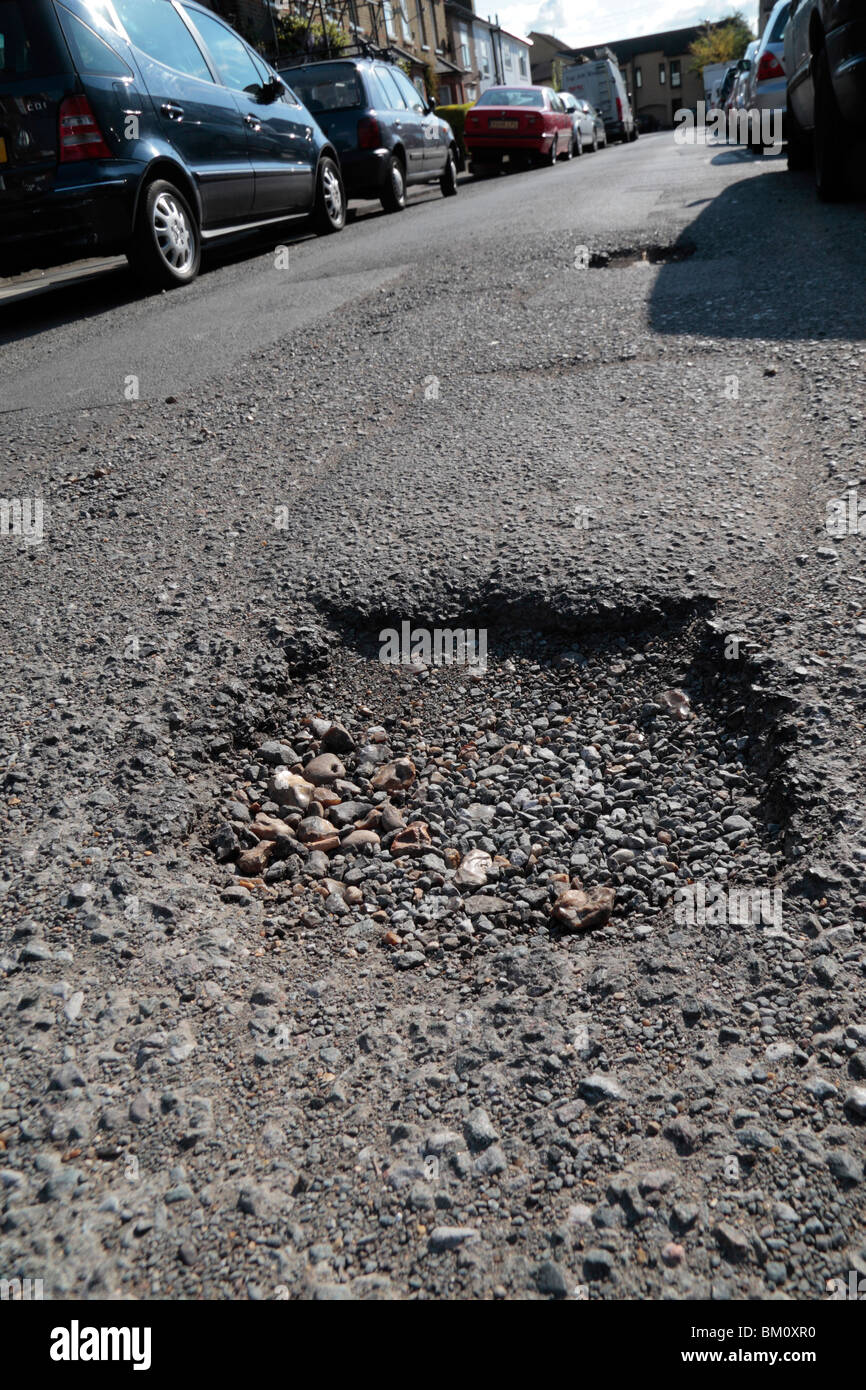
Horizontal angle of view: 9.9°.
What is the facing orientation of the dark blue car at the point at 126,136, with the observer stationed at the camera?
facing away from the viewer and to the right of the viewer

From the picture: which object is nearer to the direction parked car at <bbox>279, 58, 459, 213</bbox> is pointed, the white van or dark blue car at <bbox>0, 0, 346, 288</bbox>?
the white van

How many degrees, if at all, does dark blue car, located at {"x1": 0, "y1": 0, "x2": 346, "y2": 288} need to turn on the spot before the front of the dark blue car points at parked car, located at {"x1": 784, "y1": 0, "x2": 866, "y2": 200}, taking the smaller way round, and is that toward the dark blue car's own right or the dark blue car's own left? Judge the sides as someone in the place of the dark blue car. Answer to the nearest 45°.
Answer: approximately 45° to the dark blue car's own right

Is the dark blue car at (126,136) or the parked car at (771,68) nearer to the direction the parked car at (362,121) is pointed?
the parked car

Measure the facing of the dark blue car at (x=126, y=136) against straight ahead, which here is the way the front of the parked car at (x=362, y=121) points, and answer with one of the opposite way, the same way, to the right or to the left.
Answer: the same way

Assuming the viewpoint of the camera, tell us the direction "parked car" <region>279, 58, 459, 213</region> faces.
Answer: facing away from the viewer and to the right of the viewer

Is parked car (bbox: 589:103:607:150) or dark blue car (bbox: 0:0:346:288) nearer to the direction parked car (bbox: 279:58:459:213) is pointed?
the parked car

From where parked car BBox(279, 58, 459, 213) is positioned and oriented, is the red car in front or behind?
in front

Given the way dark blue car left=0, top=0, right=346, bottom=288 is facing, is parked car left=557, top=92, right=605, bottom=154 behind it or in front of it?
in front

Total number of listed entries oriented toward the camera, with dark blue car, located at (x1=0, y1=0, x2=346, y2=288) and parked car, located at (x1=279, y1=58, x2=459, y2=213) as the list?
0
